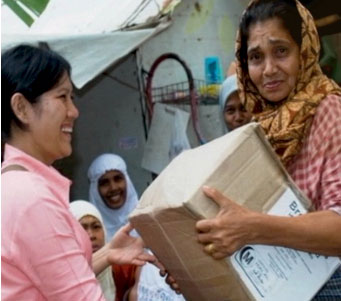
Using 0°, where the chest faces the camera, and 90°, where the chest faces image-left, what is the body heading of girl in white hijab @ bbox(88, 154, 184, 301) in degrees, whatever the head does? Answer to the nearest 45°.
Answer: approximately 0°

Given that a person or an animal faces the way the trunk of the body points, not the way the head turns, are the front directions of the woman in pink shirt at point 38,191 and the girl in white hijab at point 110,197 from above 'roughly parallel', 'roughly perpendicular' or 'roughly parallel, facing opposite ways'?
roughly perpendicular

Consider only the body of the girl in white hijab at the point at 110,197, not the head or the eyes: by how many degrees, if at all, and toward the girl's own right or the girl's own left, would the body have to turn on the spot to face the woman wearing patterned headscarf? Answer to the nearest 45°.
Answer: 0° — they already face them

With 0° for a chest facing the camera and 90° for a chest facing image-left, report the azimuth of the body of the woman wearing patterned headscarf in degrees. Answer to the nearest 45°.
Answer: approximately 45°

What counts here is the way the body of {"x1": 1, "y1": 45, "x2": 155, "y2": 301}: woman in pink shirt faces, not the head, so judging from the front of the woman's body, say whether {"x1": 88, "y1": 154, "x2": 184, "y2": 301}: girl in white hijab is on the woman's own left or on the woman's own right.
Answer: on the woman's own left

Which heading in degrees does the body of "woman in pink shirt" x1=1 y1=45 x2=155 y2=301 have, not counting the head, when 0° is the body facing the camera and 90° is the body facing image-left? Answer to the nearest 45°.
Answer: approximately 270°

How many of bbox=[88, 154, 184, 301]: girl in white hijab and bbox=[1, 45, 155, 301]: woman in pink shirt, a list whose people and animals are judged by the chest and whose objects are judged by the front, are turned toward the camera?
1

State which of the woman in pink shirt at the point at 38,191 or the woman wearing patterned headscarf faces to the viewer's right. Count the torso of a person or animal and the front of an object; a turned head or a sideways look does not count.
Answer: the woman in pink shirt

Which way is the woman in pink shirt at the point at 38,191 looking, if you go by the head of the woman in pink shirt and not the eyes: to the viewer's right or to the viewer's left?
to the viewer's right

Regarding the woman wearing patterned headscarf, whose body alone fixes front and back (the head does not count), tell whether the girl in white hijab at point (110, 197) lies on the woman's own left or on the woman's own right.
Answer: on the woman's own right
